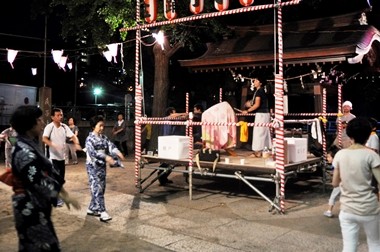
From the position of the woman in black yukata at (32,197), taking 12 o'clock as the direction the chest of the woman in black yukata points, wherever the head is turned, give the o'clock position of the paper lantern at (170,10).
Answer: The paper lantern is roughly at 10 o'clock from the woman in black yukata.

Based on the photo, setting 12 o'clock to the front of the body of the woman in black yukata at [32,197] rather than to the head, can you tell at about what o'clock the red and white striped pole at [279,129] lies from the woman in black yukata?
The red and white striped pole is roughly at 11 o'clock from the woman in black yukata.

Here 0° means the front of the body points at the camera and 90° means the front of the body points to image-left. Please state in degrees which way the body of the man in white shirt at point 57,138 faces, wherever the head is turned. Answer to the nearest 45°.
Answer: approximately 315°

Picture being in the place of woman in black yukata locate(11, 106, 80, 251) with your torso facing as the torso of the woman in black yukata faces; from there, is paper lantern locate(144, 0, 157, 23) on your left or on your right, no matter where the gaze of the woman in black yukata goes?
on your left

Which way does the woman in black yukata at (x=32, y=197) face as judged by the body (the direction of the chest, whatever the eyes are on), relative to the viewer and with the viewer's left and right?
facing to the right of the viewer
